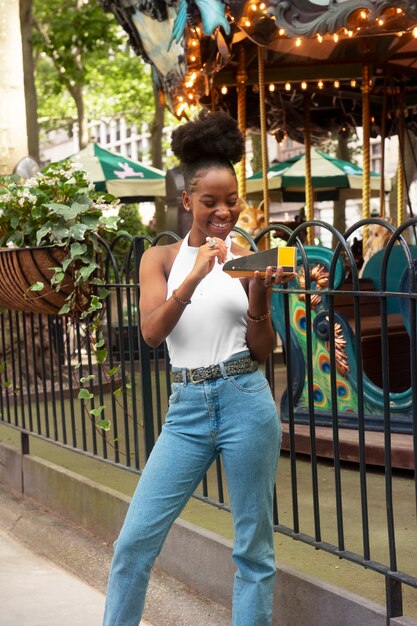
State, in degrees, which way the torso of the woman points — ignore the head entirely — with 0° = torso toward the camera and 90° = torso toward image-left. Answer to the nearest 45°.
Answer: approximately 0°

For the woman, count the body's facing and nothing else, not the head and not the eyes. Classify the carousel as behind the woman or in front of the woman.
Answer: behind

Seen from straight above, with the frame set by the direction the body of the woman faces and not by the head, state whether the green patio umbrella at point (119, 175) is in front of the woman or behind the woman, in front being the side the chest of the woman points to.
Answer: behind

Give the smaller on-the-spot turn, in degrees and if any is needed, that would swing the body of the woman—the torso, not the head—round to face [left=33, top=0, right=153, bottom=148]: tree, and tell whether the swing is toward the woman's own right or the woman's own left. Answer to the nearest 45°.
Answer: approximately 180°
